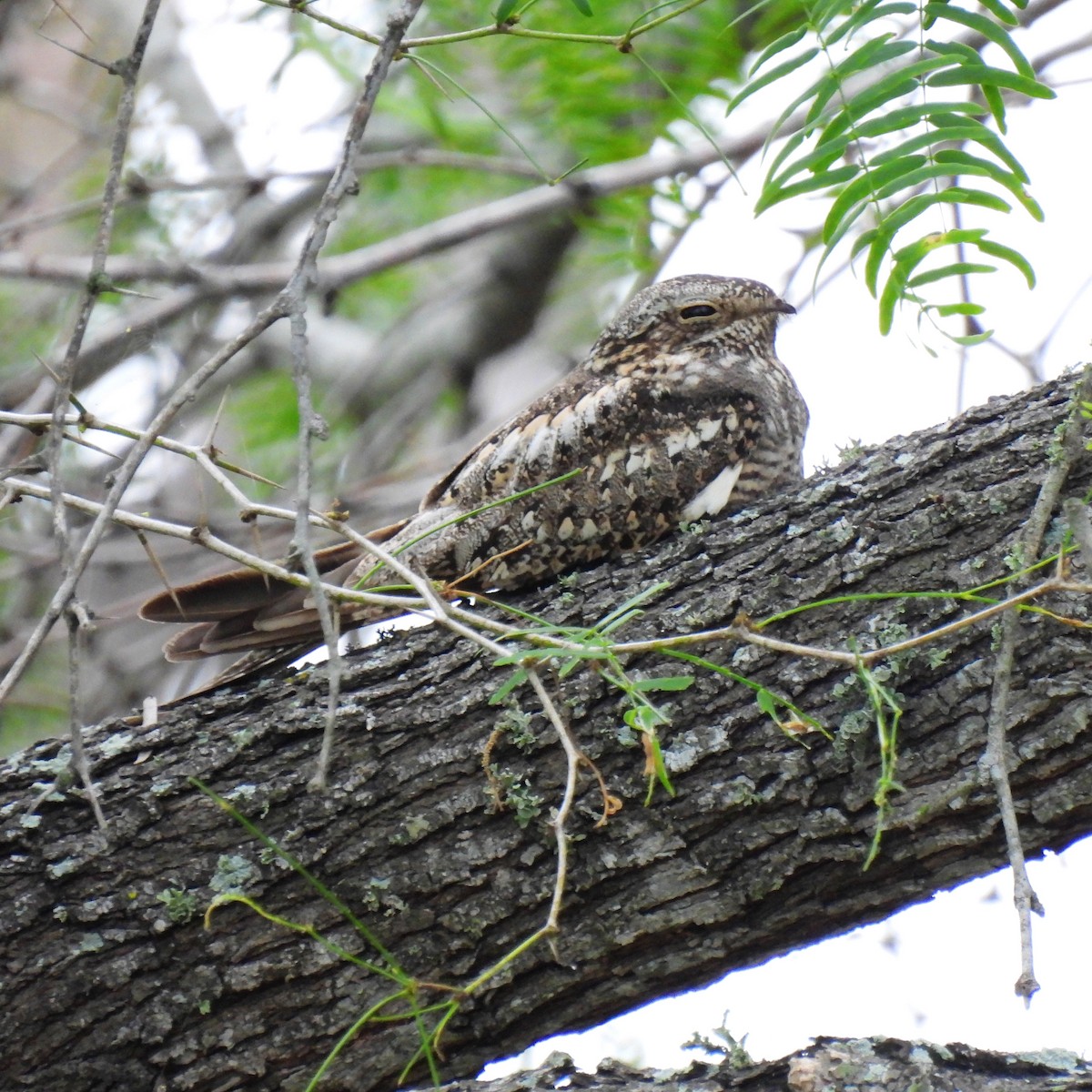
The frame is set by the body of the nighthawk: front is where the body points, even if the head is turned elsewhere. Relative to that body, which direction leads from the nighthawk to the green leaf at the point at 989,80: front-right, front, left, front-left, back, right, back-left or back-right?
front-right

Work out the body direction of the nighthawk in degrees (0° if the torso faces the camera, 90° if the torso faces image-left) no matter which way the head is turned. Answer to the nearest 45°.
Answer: approximately 270°

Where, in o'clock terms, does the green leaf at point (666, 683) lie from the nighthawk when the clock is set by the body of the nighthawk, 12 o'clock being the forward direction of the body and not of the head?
The green leaf is roughly at 3 o'clock from the nighthawk.

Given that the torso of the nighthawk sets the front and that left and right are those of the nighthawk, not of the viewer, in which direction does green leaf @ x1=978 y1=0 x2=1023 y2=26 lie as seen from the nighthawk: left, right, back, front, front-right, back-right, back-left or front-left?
front-right

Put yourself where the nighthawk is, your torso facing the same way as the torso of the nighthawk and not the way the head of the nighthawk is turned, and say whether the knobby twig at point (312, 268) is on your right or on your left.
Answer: on your right

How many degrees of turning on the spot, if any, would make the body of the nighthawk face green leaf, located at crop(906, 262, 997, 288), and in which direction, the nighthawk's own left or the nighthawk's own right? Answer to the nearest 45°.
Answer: approximately 45° to the nighthawk's own right
